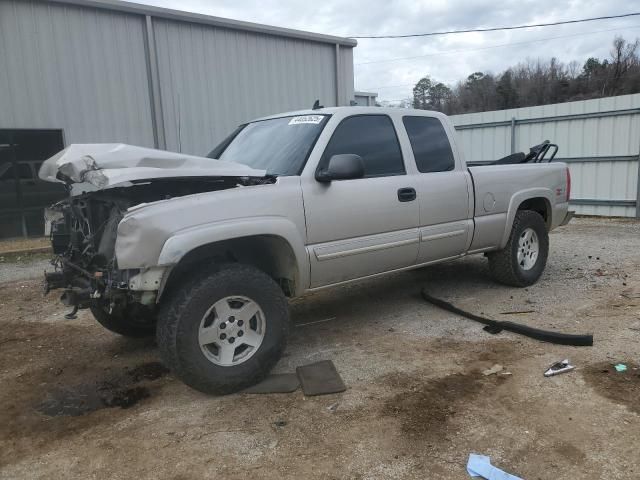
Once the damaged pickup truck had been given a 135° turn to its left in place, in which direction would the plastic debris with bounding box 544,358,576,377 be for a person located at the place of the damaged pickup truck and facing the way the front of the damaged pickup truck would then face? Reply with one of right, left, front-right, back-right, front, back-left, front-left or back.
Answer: front

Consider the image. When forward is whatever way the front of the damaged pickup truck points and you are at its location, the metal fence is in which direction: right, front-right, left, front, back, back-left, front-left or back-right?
back

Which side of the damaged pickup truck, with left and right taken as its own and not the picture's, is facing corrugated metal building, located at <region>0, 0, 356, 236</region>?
right

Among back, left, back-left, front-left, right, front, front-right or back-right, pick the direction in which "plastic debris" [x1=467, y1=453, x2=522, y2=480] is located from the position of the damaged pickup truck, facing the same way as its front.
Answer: left

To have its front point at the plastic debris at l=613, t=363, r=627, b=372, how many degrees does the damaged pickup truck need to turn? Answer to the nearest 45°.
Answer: approximately 135° to its left

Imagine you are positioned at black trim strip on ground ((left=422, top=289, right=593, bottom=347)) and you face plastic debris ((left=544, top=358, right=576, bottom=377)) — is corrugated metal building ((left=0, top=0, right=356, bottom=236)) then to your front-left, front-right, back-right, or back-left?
back-right

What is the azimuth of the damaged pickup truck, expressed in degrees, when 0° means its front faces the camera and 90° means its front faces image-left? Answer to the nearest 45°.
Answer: approximately 45°

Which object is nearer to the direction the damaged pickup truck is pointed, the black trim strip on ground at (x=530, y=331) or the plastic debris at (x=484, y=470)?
the plastic debris

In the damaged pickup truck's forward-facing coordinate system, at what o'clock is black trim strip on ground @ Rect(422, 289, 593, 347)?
The black trim strip on ground is roughly at 7 o'clock from the damaged pickup truck.
